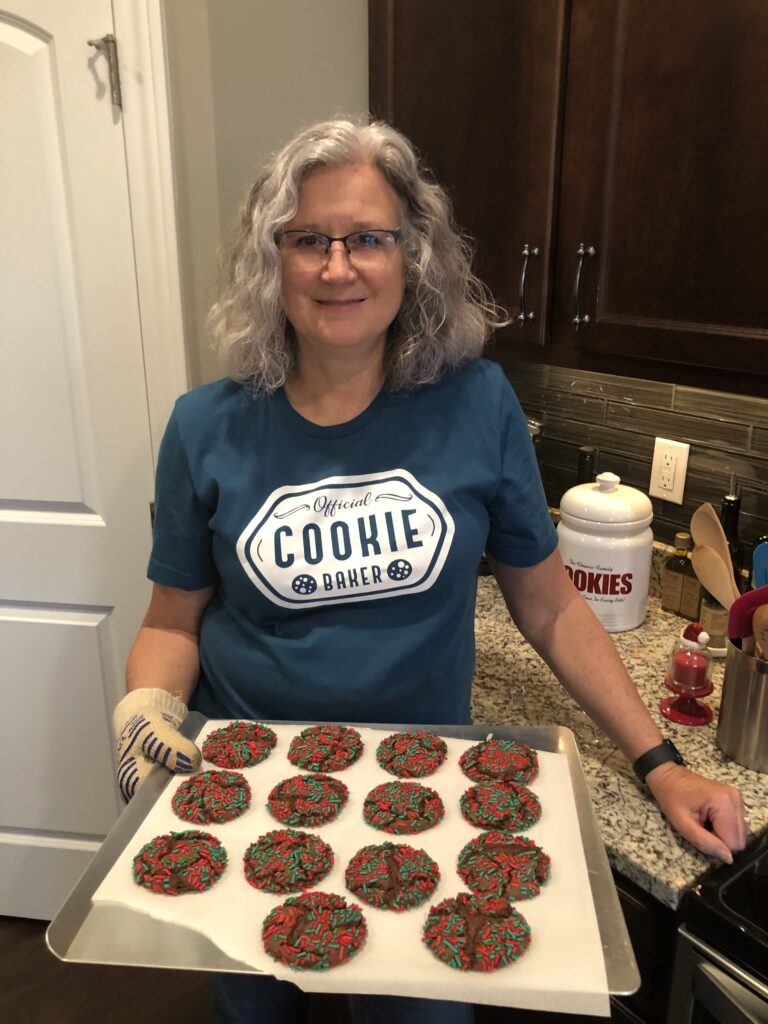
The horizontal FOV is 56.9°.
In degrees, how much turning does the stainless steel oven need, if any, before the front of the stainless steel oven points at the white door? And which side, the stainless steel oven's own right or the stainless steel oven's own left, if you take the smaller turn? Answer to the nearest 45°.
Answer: approximately 45° to the stainless steel oven's own right

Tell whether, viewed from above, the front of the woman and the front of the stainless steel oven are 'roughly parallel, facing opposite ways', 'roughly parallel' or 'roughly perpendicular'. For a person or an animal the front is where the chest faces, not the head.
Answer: roughly perpendicular

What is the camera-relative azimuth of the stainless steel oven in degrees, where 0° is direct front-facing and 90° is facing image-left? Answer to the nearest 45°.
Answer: approximately 45°

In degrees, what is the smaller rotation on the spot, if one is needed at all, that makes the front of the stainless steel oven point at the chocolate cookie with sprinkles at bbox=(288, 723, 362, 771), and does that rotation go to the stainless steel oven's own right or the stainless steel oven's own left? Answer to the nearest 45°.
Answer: approximately 45° to the stainless steel oven's own right

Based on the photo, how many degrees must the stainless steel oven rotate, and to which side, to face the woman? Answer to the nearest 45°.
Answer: approximately 45° to its right

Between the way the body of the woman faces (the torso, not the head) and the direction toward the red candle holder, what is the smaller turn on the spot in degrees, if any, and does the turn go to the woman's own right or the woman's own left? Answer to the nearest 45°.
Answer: approximately 90° to the woman's own left

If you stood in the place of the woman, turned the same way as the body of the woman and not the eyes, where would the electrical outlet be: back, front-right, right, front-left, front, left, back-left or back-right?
back-left
